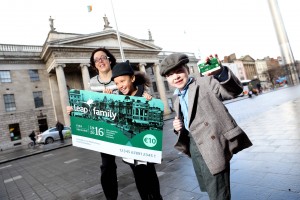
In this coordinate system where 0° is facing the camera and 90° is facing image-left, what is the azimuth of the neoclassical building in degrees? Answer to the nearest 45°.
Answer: approximately 315°

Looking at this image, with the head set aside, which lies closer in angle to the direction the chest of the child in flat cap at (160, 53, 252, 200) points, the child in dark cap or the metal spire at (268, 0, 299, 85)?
the child in dark cap

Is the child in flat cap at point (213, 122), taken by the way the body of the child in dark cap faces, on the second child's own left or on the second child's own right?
on the second child's own left

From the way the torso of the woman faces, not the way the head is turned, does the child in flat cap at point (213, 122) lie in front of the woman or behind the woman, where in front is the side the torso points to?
in front

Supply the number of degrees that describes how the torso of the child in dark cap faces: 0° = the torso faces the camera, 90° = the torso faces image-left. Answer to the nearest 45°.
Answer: approximately 45°

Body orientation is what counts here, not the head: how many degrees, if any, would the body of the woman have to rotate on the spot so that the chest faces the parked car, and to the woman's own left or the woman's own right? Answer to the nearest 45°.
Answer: approximately 180°

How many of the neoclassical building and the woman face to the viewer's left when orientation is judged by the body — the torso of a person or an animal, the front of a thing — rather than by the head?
0

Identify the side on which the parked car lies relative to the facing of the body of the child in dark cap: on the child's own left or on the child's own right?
on the child's own right

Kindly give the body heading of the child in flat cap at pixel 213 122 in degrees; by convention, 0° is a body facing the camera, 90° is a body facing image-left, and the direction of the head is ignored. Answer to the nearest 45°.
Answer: approximately 45°

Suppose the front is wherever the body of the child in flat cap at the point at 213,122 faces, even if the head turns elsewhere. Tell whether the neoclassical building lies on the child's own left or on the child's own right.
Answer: on the child's own right

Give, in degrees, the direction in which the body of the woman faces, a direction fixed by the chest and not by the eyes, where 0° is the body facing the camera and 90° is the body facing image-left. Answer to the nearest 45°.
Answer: approximately 0°

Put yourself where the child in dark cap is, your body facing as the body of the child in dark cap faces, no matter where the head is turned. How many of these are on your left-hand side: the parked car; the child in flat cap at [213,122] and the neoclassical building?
1
